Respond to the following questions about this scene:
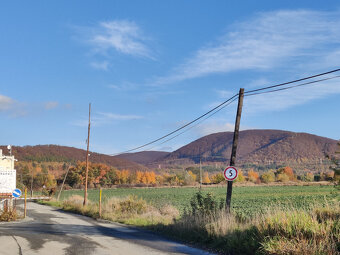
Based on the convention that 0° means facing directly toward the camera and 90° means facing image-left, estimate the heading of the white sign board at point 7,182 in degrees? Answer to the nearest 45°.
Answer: approximately 0°
